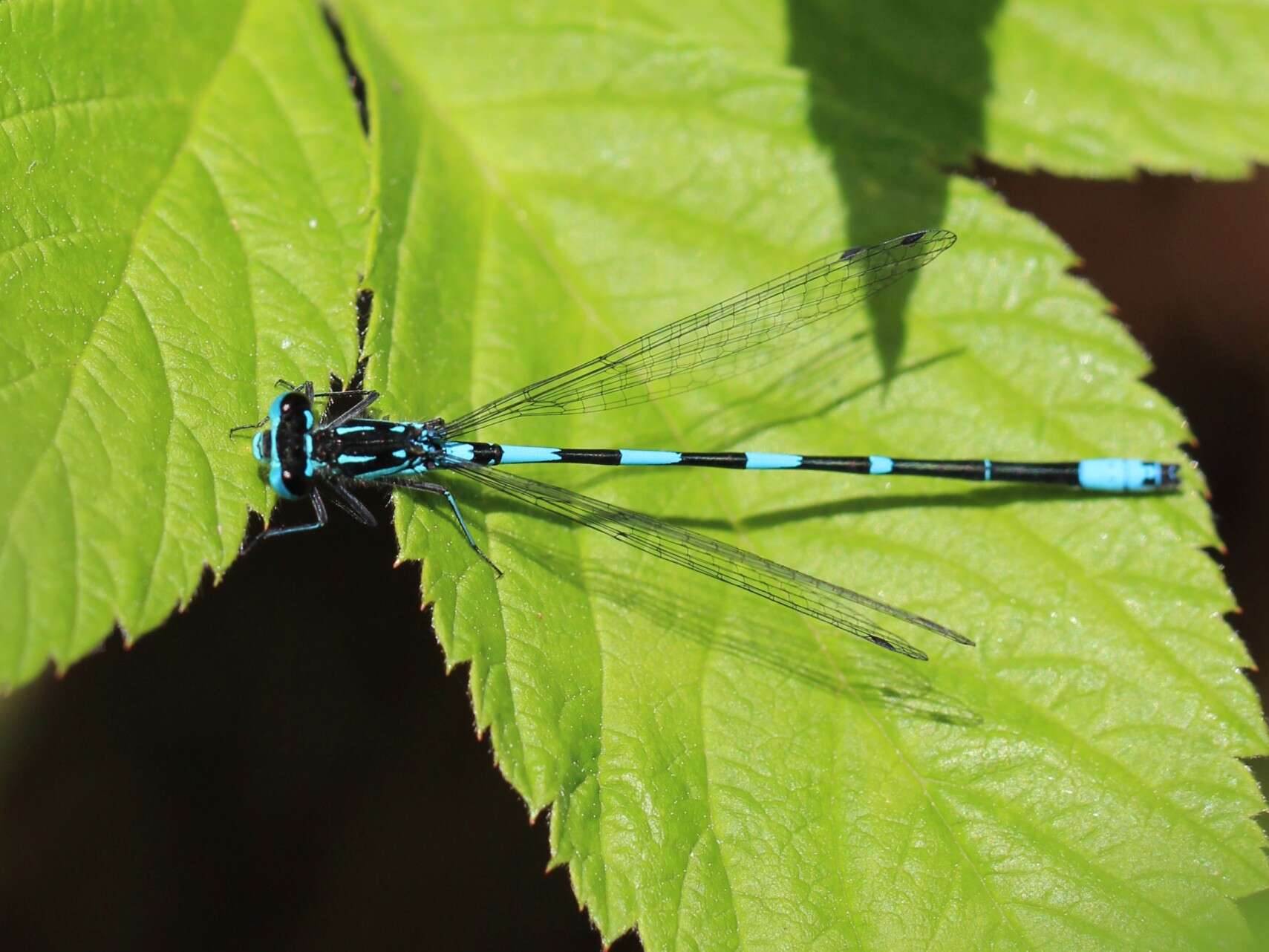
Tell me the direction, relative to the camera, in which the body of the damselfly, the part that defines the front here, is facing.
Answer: to the viewer's left
